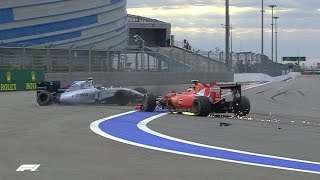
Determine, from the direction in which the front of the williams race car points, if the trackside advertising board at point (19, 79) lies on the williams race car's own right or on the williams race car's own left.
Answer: on the williams race car's own left

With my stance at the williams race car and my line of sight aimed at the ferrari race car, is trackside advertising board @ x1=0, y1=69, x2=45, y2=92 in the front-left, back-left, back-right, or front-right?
back-left

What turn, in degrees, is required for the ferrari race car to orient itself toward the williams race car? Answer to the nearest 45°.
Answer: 0° — it already faces it

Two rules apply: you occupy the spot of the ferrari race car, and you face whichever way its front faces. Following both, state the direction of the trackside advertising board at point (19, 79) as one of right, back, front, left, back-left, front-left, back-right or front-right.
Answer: front

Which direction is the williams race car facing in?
to the viewer's right

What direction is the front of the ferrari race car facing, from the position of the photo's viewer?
facing away from the viewer and to the left of the viewer

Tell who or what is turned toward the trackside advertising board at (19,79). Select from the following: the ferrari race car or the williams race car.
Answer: the ferrari race car

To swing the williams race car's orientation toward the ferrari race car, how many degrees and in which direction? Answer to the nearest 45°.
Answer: approximately 45° to its right

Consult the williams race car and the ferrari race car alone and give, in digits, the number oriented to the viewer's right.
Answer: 1
